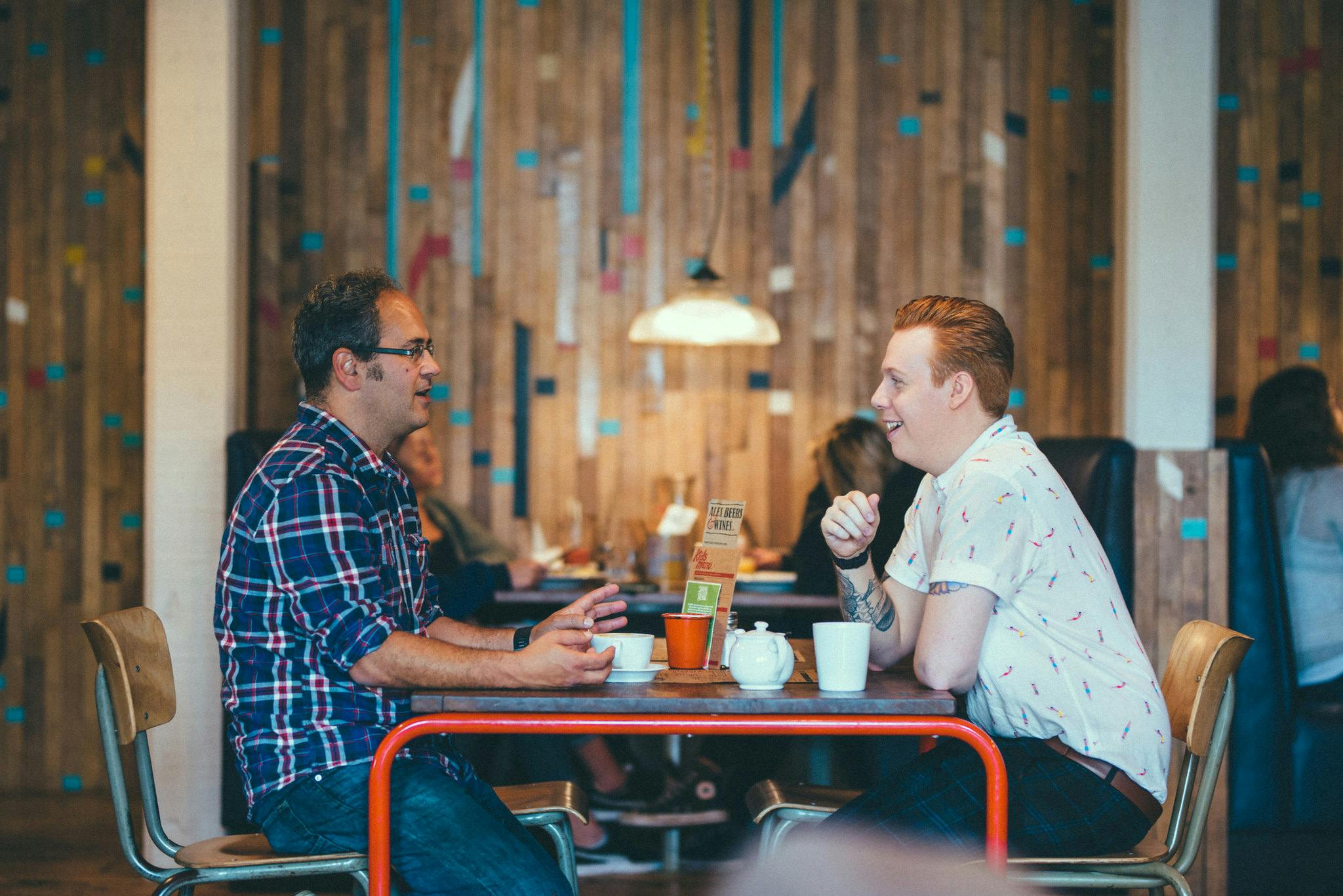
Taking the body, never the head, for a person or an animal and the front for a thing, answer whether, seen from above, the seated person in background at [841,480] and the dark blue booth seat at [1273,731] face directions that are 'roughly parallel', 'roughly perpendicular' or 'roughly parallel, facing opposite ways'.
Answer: roughly parallel, facing opposite ways

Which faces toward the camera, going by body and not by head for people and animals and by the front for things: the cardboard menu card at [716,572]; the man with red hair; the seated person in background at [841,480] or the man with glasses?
the cardboard menu card

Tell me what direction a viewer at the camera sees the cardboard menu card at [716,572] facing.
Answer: facing the viewer

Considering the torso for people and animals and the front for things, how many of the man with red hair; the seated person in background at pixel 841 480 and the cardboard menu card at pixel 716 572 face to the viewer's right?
0

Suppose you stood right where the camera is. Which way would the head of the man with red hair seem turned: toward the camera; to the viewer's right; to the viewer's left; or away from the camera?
to the viewer's left

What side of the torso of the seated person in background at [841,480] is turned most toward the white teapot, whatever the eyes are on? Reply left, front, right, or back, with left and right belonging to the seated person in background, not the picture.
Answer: left

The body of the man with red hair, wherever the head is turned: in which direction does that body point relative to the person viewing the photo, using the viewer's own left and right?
facing to the left of the viewer

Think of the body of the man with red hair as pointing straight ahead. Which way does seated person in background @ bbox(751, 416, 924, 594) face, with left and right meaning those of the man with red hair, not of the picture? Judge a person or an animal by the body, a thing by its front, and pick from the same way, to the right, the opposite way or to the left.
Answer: the same way

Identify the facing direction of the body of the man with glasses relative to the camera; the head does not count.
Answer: to the viewer's right

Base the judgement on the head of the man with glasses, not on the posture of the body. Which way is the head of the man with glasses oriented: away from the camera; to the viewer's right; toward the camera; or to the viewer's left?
to the viewer's right
